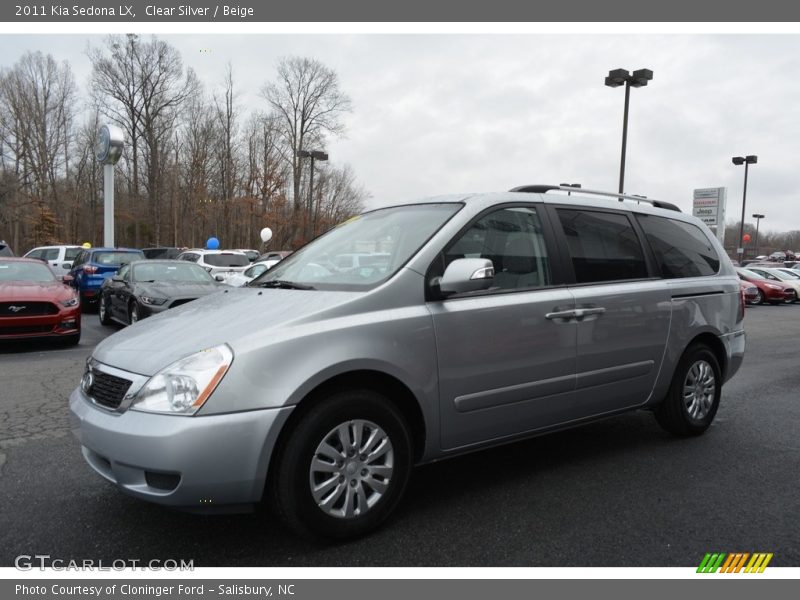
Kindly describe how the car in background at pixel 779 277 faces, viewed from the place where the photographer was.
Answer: facing the viewer and to the right of the viewer

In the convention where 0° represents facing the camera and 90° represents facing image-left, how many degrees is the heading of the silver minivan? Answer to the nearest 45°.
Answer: approximately 45°

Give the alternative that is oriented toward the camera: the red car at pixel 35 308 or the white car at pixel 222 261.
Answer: the red car

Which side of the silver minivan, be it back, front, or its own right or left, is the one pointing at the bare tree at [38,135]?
right

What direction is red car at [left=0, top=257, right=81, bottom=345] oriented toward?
toward the camera

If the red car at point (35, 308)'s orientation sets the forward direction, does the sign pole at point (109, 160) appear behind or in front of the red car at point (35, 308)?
behind

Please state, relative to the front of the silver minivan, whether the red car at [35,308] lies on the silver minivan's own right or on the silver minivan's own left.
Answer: on the silver minivan's own right

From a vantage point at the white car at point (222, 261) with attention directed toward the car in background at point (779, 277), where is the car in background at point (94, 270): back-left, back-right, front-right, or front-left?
back-right
